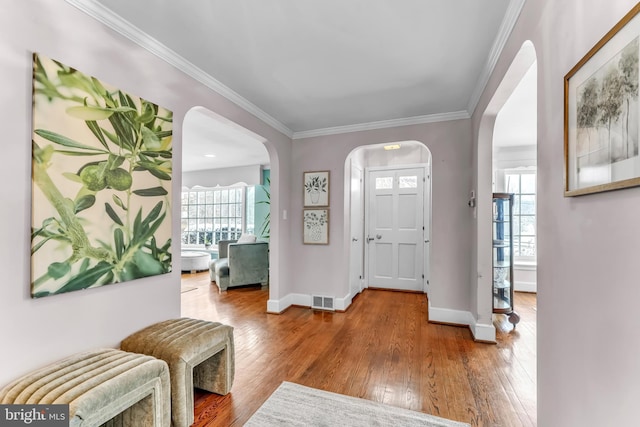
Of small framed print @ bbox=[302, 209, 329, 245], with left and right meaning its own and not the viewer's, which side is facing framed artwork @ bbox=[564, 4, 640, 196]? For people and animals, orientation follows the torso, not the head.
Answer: front

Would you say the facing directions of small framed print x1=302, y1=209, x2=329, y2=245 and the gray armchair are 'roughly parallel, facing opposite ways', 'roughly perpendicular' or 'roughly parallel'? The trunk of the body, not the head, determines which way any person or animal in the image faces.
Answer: roughly perpendicular

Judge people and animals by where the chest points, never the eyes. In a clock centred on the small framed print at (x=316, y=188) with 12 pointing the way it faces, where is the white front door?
The white front door is roughly at 8 o'clock from the small framed print.

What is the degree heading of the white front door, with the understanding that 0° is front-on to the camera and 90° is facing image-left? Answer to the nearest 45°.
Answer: approximately 0°

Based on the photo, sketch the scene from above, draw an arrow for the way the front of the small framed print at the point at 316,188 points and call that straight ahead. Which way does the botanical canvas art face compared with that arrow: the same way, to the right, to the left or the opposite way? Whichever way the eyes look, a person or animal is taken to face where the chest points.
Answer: to the left

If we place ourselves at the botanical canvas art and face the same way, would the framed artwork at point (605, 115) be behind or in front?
in front

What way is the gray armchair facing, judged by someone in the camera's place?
facing to the left of the viewer

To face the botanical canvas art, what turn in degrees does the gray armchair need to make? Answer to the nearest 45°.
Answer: approximately 90° to its left

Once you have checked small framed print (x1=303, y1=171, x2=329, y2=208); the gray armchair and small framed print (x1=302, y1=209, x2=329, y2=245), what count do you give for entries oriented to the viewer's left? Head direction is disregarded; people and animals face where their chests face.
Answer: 1
